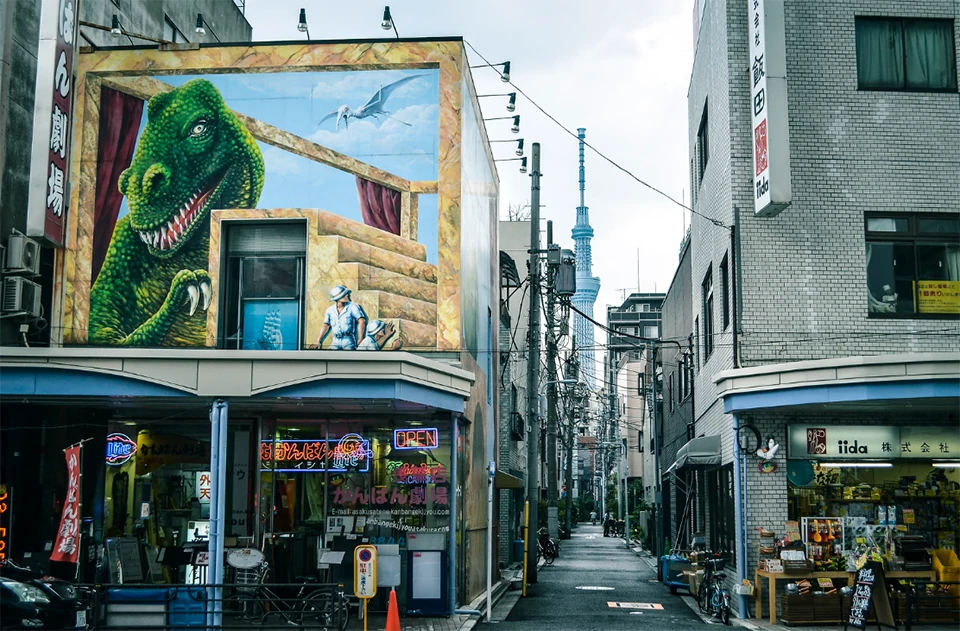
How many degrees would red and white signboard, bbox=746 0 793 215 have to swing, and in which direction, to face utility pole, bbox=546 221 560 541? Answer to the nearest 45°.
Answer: approximately 135° to its right

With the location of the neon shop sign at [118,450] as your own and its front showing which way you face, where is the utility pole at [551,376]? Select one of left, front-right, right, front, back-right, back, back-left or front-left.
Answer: back-left

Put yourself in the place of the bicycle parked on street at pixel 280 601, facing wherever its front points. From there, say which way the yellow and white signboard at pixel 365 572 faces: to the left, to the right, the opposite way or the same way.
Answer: to the left

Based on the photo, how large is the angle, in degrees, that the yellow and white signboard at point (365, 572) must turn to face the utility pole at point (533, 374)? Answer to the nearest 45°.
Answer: approximately 180°

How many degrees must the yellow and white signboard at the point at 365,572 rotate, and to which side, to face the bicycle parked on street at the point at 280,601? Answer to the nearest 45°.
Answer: approximately 135° to its right

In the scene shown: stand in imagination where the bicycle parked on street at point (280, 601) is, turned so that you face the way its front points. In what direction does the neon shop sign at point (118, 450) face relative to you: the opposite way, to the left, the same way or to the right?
to the left

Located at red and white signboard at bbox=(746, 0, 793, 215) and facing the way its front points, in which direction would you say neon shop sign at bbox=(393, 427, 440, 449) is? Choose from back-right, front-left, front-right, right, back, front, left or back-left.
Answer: front-right

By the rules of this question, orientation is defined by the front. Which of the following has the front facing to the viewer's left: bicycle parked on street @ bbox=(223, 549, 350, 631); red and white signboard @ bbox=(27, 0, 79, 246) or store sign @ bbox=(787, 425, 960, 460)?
the bicycle parked on street

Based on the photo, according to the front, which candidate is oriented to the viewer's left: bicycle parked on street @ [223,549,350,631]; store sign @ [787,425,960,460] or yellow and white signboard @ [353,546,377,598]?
the bicycle parked on street

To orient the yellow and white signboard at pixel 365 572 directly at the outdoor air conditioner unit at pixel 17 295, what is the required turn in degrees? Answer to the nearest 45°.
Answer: approximately 90° to its right
